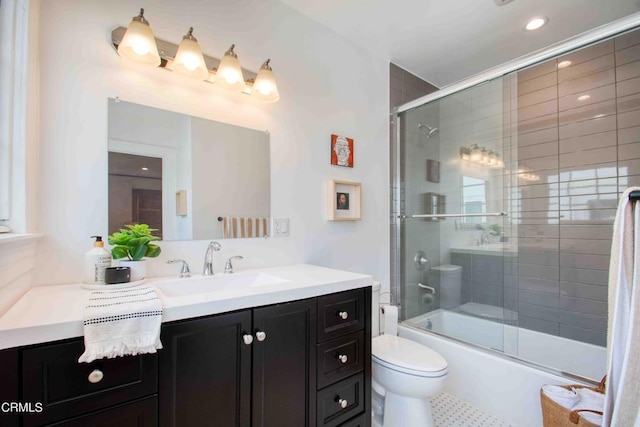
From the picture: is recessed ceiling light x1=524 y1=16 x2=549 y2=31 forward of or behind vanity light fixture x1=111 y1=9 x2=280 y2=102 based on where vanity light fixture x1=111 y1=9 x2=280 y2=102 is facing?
forward

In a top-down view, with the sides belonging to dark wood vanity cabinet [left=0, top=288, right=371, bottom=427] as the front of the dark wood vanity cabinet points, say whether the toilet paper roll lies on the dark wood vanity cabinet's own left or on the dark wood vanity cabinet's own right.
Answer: on the dark wood vanity cabinet's own left

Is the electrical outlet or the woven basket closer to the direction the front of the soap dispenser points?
the woven basket

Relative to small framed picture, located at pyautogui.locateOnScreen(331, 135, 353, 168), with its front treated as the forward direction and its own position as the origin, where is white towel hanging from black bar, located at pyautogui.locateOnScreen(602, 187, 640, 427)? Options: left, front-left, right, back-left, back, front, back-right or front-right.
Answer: front

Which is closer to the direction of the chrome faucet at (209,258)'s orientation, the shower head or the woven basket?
the woven basket

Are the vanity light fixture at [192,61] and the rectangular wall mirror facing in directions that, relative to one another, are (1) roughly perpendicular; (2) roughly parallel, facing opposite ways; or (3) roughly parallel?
roughly parallel

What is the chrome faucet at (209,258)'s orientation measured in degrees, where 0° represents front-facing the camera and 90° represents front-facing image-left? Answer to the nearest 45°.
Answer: approximately 315°

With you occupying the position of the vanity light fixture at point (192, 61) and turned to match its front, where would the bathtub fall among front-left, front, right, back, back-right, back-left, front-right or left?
front-left

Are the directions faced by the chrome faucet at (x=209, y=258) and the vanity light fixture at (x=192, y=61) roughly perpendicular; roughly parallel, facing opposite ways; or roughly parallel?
roughly parallel

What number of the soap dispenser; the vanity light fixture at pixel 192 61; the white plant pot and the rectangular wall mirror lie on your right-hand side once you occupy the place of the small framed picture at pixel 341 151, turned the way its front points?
4

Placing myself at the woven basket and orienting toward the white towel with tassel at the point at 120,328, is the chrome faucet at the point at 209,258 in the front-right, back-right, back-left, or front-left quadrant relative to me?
front-right

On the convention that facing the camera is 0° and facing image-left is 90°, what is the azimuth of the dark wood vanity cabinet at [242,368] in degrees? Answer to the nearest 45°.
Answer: approximately 315°

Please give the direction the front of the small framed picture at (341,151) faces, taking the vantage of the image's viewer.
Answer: facing the viewer and to the right of the viewer
